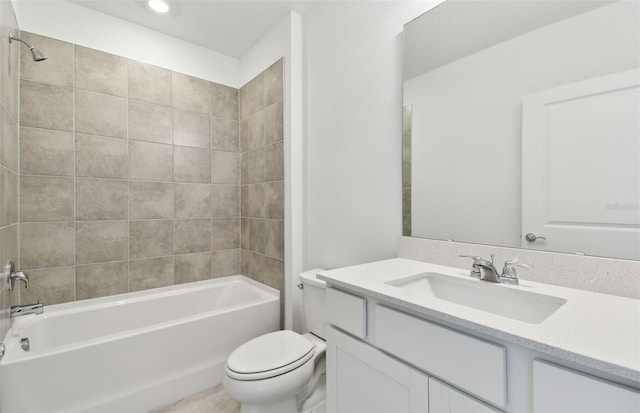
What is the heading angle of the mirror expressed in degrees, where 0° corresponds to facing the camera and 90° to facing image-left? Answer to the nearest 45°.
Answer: approximately 45°

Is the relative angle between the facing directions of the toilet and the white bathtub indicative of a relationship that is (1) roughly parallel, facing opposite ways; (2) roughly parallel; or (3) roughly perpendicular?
roughly perpendicular

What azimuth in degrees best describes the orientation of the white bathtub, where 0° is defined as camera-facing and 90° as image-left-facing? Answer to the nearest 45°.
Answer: approximately 315°

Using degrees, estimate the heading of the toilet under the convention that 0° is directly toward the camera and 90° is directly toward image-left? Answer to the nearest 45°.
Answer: approximately 45°

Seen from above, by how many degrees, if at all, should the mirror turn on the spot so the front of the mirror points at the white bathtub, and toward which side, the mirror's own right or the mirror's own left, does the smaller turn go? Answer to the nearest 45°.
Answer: approximately 45° to the mirror's own right

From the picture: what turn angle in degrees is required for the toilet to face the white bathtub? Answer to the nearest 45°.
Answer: approximately 90° to its right

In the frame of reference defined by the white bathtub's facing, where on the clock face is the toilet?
The toilet is roughly at 12 o'clock from the white bathtub.

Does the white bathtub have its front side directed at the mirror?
yes
